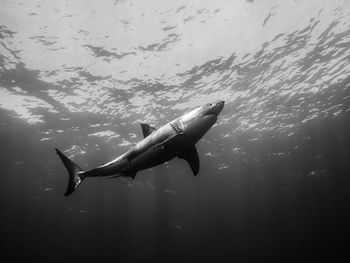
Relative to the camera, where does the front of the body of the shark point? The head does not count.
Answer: to the viewer's right
